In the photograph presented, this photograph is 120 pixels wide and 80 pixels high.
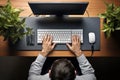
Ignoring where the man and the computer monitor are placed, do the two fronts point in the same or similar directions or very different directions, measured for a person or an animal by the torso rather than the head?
very different directions

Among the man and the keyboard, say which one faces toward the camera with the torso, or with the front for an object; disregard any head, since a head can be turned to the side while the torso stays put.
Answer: the keyboard

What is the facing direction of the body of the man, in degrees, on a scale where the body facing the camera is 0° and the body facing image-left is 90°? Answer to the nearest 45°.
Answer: approximately 180°

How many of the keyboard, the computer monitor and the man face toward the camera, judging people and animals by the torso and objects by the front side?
2

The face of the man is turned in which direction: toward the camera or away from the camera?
away from the camera

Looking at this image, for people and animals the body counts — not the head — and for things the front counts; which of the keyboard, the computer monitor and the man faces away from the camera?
the man

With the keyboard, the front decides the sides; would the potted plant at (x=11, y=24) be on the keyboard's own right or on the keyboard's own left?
on the keyboard's own right

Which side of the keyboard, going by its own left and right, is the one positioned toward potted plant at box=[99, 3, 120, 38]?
left

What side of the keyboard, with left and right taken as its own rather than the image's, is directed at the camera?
front

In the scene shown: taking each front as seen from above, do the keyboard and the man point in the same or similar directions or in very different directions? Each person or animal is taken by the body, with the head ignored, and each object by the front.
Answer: very different directions

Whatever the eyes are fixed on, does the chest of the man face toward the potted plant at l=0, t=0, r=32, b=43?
no

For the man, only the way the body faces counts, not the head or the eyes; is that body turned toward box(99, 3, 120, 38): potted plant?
no

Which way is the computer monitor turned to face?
toward the camera
